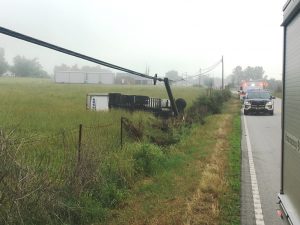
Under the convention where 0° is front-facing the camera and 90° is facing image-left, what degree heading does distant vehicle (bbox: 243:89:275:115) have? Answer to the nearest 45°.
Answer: approximately 0°
